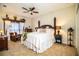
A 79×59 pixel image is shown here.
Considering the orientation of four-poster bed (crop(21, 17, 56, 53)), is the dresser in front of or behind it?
in front

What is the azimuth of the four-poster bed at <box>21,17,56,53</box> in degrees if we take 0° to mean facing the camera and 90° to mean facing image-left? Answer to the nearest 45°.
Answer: approximately 45°
